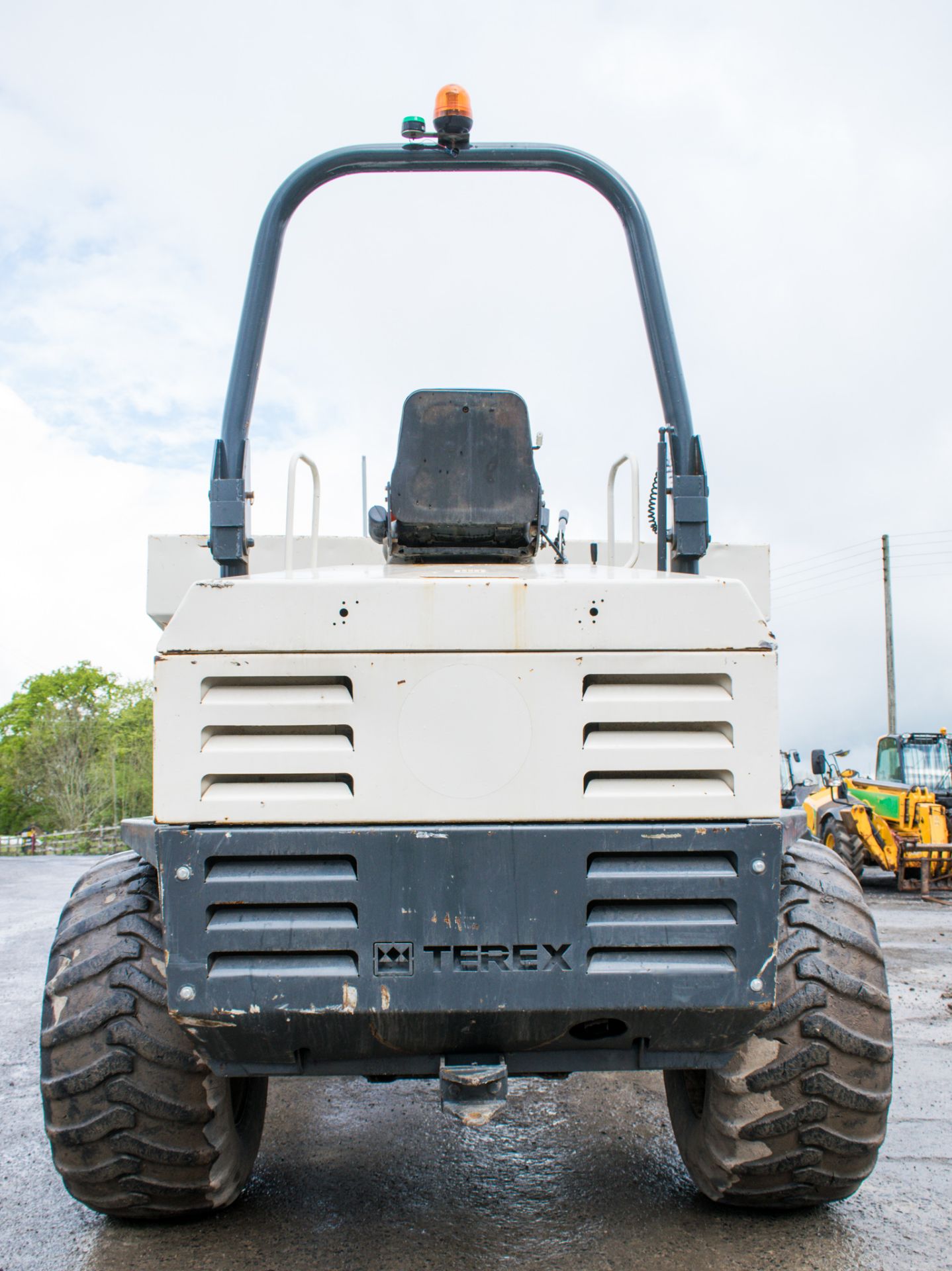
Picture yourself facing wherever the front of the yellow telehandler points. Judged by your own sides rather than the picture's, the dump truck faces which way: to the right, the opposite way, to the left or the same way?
the opposite way

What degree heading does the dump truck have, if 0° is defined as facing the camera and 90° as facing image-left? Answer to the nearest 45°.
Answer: approximately 180°

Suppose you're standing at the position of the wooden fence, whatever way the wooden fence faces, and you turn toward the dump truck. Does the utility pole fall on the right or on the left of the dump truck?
left

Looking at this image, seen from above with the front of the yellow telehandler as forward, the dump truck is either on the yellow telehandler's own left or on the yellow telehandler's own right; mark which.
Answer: on the yellow telehandler's own right

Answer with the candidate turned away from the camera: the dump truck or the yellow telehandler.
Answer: the dump truck

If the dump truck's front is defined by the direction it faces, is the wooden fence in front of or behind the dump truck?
in front

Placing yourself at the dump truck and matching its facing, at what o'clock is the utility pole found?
The utility pole is roughly at 1 o'clock from the dump truck.

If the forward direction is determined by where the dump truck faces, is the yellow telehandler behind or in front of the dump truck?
in front

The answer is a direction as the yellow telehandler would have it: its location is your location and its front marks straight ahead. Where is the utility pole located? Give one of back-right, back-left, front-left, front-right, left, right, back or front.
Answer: back-left

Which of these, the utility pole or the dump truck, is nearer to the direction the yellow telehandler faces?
the dump truck

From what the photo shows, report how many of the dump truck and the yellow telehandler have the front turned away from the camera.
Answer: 1
